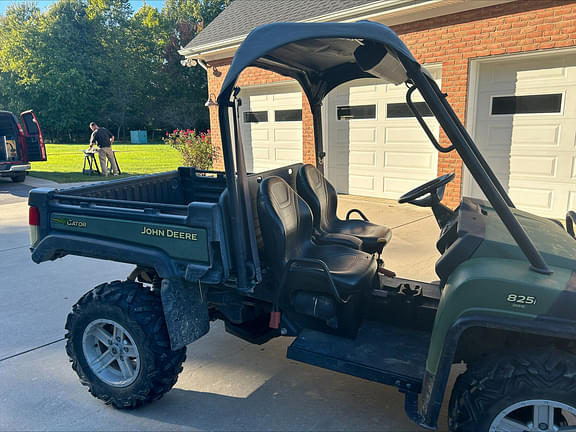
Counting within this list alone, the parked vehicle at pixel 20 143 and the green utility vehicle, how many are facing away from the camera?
1

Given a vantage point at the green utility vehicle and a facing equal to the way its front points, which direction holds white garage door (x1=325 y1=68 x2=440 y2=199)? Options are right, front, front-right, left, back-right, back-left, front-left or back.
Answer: back-left

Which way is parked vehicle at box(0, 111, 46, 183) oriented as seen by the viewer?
away from the camera

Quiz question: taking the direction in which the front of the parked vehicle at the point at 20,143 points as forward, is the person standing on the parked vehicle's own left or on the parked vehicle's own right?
on the parked vehicle's own right

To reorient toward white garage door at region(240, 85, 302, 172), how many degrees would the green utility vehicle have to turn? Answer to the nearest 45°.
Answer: approximately 135° to its left

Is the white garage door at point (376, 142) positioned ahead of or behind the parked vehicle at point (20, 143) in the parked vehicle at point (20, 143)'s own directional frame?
behind

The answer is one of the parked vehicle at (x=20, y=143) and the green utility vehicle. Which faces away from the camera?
the parked vehicle

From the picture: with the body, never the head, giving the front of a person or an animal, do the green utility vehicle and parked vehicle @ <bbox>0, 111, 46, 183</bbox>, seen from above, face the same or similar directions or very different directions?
very different directions

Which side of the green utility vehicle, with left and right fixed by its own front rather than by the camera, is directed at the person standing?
back

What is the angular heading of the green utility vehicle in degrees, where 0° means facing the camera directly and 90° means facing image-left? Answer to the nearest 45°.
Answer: approximately 315°

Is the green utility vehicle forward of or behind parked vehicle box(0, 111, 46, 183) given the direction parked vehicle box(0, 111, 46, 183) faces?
behind

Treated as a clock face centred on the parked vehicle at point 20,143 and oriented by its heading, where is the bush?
The bush is roughly at 4 o'clock from the parked vehicle.

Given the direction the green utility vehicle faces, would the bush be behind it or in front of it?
behind
